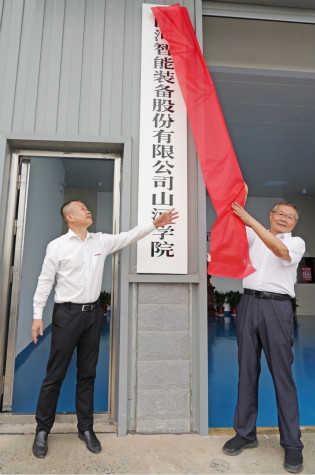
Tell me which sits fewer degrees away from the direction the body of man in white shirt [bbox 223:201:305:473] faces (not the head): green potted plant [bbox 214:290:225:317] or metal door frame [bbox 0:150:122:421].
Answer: the metal door frame

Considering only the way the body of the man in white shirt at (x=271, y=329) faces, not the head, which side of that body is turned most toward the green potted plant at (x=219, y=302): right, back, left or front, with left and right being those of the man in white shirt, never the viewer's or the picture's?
back

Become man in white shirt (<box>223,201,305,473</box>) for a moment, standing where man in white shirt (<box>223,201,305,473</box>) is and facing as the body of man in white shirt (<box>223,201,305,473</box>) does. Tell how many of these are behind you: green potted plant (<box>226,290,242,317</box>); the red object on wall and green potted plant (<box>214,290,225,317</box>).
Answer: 3

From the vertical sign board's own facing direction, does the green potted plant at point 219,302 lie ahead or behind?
behind

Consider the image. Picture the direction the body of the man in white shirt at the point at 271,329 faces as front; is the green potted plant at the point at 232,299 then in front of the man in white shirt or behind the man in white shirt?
behind

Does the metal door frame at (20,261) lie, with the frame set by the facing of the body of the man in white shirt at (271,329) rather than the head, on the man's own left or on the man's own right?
on the man's own right

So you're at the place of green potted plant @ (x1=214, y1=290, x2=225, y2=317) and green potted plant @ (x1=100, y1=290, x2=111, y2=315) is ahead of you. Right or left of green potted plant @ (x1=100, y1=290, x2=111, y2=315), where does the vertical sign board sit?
left

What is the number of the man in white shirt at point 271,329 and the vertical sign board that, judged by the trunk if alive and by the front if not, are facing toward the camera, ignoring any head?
2

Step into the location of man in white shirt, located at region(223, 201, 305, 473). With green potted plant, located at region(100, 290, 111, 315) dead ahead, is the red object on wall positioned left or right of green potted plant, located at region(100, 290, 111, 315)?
right

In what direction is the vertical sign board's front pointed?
toward the camera

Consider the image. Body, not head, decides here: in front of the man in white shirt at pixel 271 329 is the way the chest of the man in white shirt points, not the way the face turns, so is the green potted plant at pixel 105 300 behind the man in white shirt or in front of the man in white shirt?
behind

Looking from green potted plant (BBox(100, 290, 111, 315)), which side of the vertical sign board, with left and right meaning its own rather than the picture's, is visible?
back
